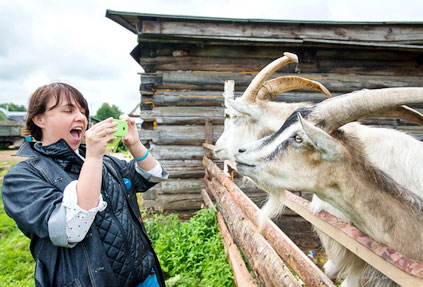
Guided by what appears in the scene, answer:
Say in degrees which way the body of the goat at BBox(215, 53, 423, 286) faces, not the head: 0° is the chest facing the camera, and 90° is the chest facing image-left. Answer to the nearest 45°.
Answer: approximately 90°

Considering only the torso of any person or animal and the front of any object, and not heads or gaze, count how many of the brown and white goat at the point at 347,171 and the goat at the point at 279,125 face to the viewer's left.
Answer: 2

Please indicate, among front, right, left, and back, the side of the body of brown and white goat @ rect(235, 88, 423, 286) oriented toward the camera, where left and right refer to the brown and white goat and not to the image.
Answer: left

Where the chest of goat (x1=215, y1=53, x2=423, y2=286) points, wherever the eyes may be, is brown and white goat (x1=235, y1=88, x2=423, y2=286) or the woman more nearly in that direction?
the woman
